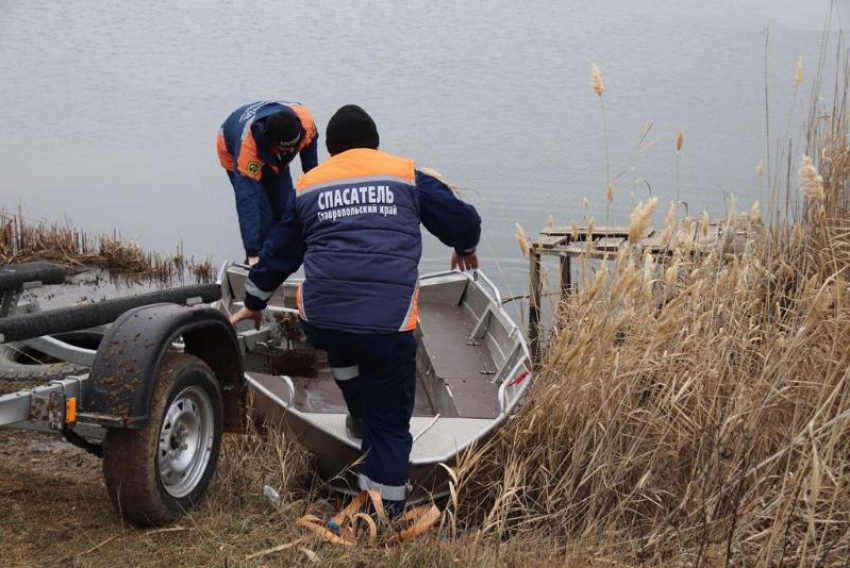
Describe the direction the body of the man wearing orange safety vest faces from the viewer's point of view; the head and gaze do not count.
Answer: away from the camera

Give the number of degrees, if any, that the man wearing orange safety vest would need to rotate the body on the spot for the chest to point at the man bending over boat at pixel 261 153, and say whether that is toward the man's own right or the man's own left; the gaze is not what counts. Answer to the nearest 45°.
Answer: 0° — they already face them

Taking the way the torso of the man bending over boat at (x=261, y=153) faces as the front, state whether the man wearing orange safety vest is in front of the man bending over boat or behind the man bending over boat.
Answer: in front

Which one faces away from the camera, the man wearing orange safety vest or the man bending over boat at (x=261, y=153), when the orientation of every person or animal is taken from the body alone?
the man wearing orange safety vest

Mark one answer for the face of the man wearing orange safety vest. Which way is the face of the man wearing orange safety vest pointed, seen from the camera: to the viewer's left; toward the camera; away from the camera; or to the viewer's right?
away from the camera
